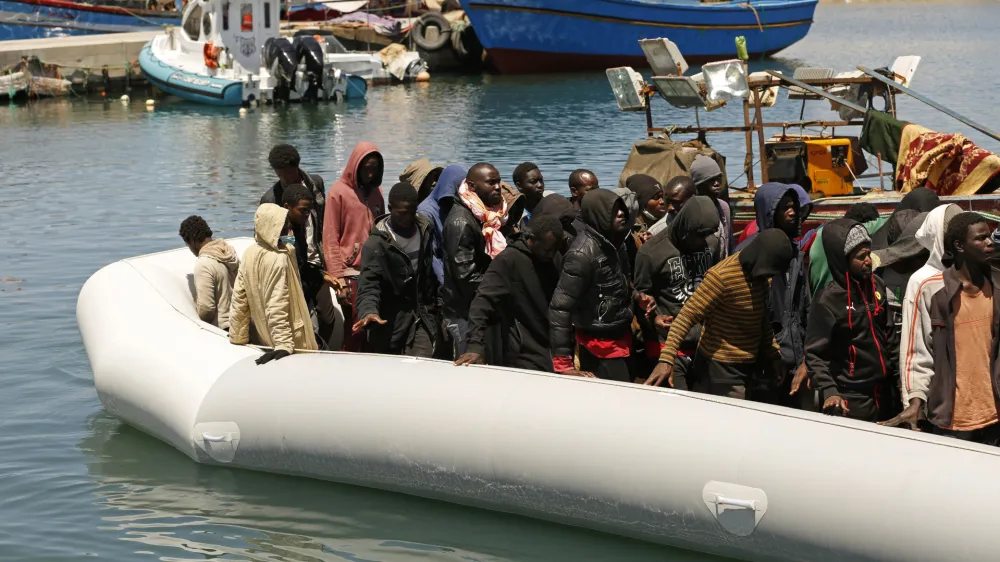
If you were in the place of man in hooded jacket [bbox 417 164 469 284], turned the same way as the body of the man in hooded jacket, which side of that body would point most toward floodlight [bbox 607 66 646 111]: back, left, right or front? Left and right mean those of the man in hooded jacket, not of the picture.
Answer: left

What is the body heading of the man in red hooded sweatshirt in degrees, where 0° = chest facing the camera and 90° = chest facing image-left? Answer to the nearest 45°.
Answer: approximately 315°

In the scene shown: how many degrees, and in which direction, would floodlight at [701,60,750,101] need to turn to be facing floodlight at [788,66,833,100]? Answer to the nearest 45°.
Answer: approximately 135° to its left

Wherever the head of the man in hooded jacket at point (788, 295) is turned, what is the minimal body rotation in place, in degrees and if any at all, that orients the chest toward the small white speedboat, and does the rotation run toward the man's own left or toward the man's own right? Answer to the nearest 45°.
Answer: approximately 180°

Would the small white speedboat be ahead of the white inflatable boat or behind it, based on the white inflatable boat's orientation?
ahead

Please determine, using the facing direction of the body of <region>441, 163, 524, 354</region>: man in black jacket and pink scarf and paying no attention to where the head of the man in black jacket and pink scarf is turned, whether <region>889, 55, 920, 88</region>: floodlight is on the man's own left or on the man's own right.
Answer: on the man's own left

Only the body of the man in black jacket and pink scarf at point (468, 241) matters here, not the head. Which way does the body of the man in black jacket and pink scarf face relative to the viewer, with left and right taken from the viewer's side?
facing the viewer and to the right of the viewer
